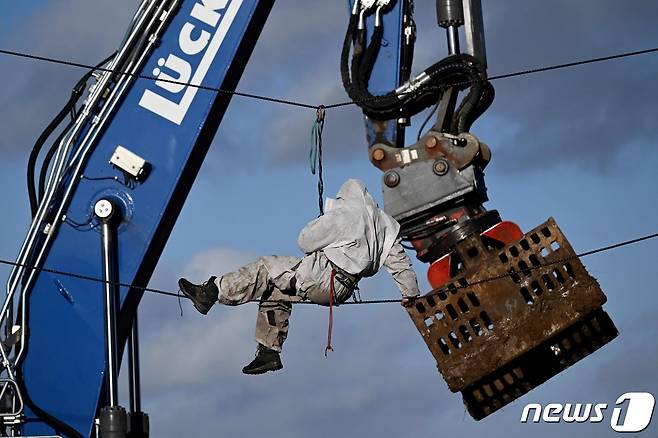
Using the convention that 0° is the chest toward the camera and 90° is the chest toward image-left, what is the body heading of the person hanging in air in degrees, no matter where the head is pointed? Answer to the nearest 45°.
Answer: approximately 135°

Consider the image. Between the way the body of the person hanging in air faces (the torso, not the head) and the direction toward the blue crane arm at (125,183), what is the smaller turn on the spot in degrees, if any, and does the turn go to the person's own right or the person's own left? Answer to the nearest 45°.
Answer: approximately 45° to the person's own left
